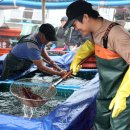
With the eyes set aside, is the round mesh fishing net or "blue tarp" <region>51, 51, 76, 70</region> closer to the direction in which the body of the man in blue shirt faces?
the blue tarp

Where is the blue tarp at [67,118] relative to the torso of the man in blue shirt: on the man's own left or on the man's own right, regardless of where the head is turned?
on the man's own right

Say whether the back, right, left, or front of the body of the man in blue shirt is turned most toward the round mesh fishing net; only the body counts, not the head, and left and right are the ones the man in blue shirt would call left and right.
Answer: right

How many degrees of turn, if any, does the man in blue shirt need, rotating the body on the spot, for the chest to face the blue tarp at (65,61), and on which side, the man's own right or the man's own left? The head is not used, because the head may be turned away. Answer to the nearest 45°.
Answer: approximately 45° to the man's own left

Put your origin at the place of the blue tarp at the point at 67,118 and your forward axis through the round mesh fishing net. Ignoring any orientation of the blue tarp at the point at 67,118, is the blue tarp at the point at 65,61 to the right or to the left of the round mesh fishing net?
right

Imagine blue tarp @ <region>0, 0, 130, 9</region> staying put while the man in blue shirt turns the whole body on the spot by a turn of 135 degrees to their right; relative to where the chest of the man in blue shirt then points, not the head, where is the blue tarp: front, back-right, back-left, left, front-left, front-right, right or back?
back-right

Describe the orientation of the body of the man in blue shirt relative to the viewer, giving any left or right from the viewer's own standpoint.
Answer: facing to the right of the viewer

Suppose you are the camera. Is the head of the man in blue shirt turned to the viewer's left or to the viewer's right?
to the viewer's right

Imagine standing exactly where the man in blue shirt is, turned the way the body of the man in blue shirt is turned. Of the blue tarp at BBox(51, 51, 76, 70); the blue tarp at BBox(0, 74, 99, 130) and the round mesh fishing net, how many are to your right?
2
